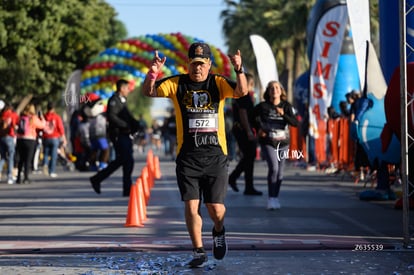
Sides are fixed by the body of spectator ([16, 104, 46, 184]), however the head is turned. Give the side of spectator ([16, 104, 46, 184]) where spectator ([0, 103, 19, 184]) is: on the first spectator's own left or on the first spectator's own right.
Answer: on the first spectator's own left

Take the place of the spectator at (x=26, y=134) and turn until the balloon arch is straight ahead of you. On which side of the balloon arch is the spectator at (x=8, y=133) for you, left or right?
left

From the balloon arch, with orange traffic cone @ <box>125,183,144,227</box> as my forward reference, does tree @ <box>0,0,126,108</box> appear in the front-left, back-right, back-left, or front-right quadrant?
back-right

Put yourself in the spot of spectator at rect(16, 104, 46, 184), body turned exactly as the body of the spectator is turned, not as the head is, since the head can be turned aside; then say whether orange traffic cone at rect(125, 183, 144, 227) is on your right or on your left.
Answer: on your right

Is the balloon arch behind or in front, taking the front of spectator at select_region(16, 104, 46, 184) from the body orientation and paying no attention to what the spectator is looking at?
in front
